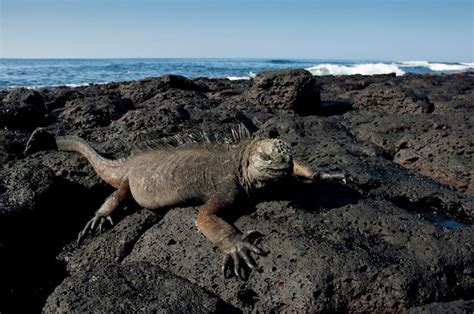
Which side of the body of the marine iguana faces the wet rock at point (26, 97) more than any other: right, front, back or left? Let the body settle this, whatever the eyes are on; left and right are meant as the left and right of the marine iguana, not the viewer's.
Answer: back

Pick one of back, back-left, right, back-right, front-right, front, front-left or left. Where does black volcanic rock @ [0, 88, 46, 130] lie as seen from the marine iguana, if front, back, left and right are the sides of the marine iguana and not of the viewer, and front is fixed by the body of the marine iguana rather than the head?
back

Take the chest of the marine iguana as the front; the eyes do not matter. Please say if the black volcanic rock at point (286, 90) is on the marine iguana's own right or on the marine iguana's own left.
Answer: on the marine iguana's own left

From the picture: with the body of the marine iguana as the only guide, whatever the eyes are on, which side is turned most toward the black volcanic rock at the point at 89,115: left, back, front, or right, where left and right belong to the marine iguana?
back

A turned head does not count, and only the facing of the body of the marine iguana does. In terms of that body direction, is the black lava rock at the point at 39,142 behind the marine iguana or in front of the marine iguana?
behind

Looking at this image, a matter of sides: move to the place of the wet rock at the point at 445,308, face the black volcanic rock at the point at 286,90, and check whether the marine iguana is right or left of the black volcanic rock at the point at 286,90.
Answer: left

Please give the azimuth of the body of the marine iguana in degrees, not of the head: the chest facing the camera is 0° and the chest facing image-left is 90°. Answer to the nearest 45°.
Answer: approximately 315°

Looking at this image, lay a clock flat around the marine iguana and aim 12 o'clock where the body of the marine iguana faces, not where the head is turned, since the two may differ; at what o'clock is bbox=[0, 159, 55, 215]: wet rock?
The wet rock is roughly at 5 o'clock from the marine iguana.
